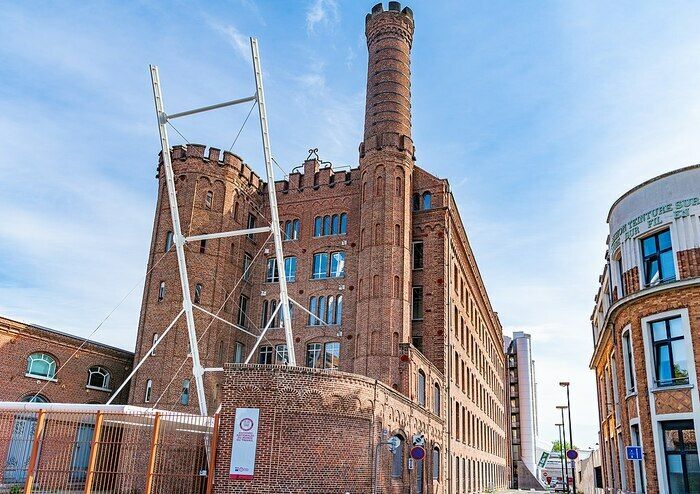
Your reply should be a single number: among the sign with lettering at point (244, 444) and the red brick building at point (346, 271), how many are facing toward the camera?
2

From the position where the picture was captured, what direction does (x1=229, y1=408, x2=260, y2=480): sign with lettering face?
facing the viewer

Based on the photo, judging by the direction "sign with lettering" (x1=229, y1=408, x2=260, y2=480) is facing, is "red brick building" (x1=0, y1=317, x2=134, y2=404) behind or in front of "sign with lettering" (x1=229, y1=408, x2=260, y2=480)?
behind

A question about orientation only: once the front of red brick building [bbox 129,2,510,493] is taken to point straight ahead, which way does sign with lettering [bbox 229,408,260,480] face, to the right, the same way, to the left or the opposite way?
the same way

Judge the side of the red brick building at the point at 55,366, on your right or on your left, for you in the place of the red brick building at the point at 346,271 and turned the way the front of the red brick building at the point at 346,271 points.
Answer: on your right

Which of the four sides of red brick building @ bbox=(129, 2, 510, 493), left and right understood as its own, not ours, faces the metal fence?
front

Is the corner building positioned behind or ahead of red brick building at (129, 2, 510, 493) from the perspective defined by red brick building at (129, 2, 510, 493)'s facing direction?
ahead

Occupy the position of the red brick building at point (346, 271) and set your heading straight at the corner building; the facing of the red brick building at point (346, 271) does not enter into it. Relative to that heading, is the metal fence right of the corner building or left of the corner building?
right

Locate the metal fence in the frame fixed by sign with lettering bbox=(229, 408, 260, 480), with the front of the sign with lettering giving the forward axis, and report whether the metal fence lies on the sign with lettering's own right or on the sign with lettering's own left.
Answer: on the sign with lettering's own right

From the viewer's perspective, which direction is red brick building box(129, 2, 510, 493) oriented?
toward the camera

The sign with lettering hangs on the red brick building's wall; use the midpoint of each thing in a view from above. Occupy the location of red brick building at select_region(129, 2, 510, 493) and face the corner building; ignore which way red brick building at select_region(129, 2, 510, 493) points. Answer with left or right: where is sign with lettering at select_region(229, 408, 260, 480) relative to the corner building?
right

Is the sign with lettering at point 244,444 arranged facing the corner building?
no
